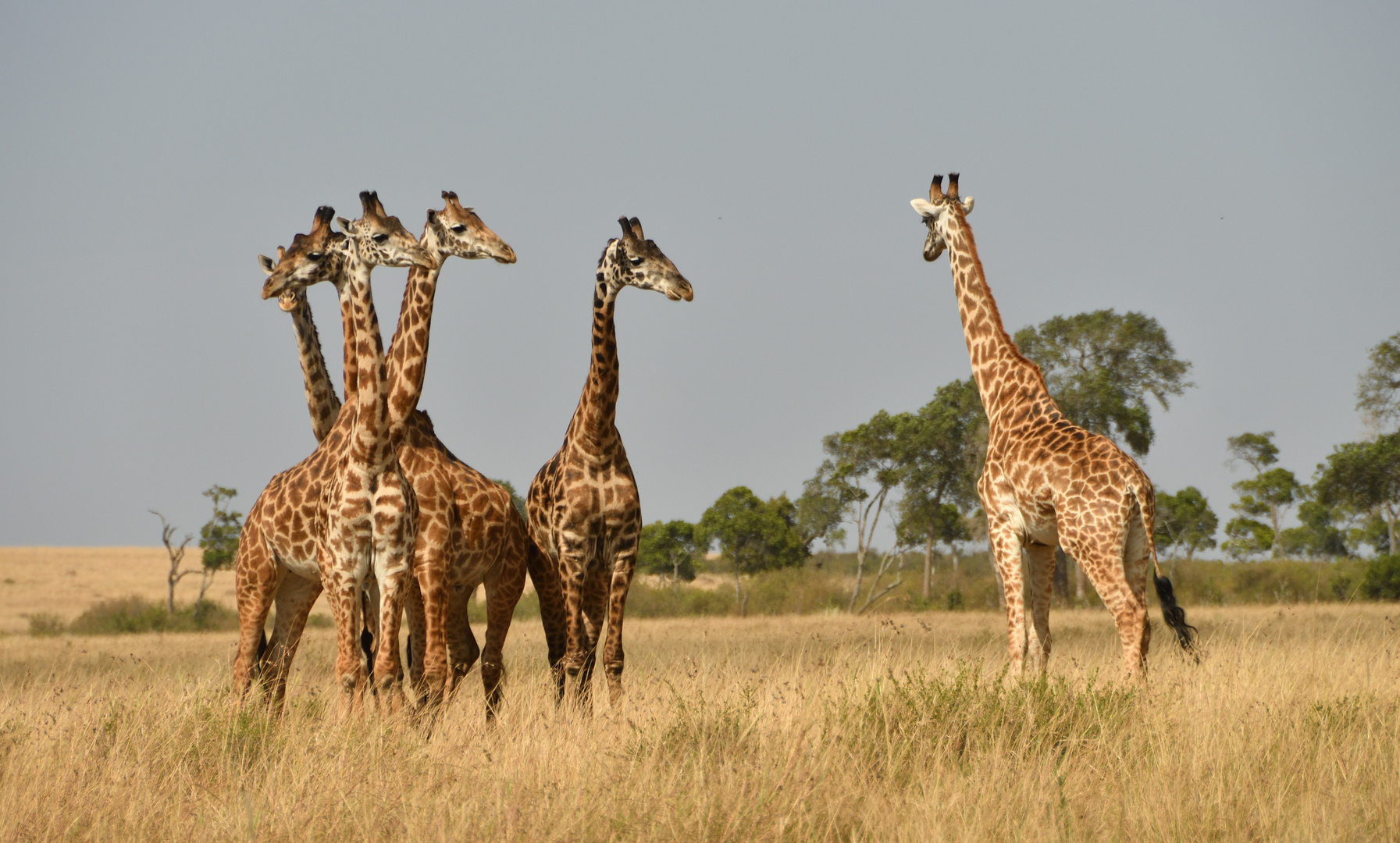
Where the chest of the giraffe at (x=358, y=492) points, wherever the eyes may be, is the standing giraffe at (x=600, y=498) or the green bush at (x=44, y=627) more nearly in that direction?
the standing giraffe

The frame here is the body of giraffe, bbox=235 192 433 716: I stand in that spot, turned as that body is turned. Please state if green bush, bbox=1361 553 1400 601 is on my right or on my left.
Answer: on my left

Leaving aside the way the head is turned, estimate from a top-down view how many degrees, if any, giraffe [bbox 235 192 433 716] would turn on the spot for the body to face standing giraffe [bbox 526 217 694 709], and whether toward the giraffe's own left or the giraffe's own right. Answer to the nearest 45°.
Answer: approximately 90° to the giraffe's own left

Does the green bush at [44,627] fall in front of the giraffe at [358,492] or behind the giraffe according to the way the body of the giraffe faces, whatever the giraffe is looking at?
behind

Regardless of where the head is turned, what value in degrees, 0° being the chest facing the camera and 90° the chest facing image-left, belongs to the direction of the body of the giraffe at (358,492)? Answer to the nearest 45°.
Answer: approximately 315°

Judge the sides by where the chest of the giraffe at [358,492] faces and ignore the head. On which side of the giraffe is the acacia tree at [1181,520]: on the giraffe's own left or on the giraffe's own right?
on the giraffe's own left

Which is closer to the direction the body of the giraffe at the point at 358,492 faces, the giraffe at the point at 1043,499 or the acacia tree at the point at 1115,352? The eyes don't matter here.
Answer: the giraffe
